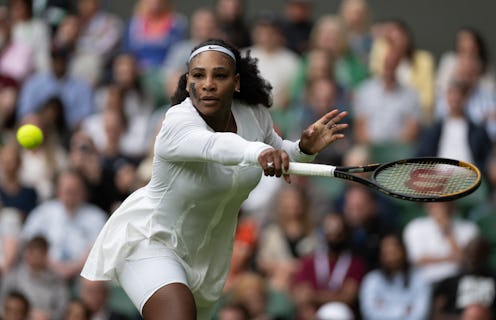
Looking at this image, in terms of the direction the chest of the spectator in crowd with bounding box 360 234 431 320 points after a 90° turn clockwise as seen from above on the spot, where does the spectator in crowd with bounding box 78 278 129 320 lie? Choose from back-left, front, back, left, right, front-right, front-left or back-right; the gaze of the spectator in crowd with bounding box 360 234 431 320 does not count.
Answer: front

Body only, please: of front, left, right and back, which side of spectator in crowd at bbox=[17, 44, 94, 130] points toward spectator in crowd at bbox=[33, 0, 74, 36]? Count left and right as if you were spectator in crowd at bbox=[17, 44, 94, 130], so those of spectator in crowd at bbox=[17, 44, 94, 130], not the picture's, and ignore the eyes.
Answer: back

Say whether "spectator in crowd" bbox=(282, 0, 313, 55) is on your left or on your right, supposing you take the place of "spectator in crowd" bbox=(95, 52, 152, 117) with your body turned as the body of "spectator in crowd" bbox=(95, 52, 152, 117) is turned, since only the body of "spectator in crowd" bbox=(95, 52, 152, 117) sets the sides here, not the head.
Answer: on your left

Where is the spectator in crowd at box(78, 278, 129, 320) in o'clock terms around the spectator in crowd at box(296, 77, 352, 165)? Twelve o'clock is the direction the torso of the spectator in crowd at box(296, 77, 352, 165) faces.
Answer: the spectator in crowd at box(78, 278, 129, 320) is roughly at 2 o'clock from the spectator in crowd at box(296, 77, 352, 165).

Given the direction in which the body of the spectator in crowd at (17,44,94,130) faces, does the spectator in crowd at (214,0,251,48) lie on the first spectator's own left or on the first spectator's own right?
on the first spectator's own left

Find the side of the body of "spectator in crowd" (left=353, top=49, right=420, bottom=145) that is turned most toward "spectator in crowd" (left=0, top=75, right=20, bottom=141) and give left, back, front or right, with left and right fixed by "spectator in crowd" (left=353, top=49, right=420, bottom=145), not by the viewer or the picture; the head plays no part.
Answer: right

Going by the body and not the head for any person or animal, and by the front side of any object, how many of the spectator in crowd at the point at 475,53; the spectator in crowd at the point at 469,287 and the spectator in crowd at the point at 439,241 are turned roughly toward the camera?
3

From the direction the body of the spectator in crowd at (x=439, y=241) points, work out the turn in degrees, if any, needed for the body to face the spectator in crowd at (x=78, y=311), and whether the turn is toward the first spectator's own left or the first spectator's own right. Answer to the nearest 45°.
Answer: approximately 90° to the first spectator's own right

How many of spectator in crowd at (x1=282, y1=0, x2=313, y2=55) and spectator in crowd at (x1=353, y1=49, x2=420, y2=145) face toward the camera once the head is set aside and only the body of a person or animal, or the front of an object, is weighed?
2

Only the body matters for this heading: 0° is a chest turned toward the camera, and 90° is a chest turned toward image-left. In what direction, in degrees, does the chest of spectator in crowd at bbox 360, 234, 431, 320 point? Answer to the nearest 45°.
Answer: approximately 0°

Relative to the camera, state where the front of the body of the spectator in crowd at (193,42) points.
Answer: toward the camera
